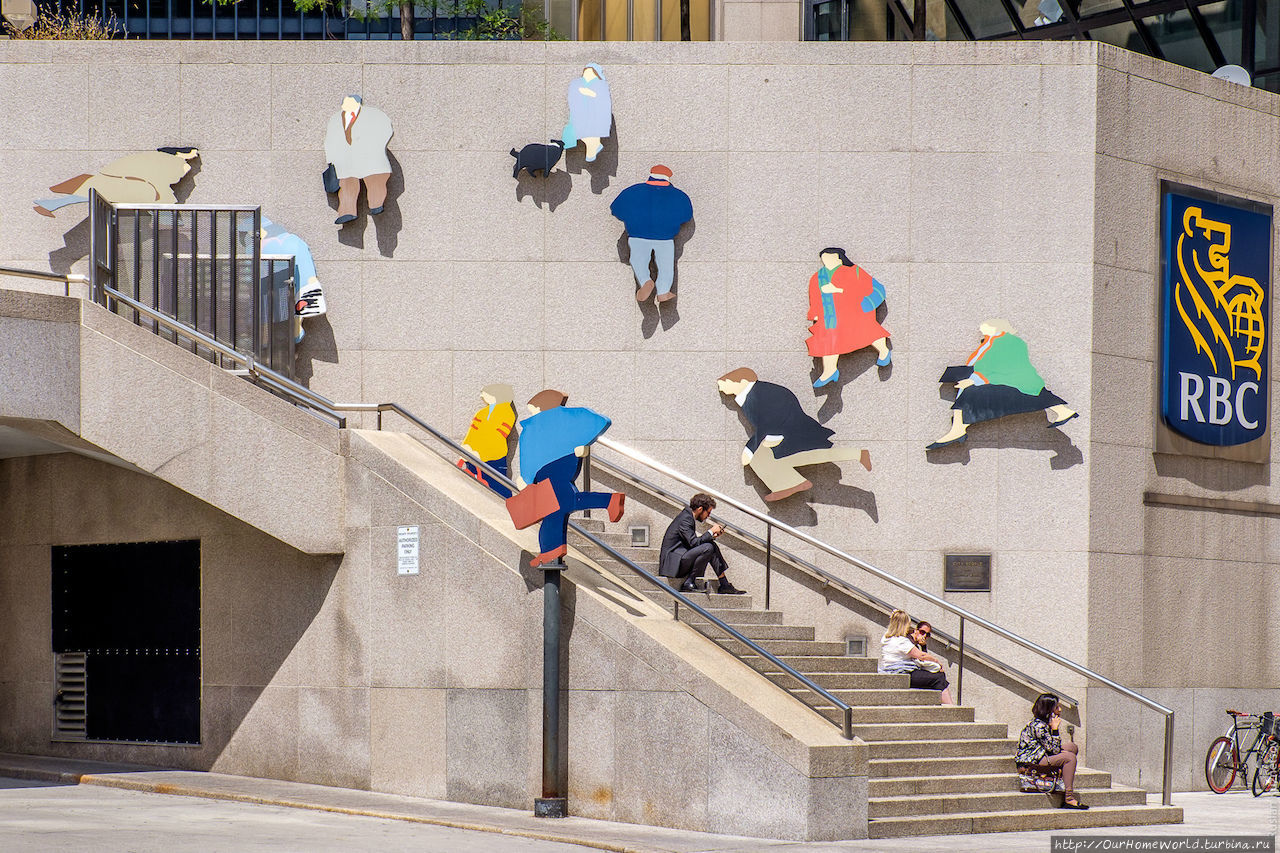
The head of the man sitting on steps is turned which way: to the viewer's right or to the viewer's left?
to the viewer's right

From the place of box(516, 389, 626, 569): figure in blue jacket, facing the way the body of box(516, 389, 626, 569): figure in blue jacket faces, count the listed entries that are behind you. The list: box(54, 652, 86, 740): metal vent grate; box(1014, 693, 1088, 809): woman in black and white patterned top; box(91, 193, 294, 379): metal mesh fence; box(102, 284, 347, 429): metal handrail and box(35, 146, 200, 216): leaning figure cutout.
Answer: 1

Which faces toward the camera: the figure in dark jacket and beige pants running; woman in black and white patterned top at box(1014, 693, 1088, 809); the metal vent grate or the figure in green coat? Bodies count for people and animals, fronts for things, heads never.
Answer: the metal vent grate

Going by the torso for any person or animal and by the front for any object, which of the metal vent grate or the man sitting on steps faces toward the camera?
the metal vent grate

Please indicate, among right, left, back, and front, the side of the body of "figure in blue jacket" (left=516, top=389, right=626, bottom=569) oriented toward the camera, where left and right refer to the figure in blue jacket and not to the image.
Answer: left

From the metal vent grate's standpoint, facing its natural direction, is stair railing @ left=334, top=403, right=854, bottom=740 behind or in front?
in front

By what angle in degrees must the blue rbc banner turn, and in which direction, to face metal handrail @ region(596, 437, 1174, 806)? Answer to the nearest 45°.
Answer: approximately 90° to its right

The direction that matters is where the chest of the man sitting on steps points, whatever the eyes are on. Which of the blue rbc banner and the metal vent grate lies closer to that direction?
the blue rbc banner

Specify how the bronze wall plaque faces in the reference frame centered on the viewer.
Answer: facing the viewer

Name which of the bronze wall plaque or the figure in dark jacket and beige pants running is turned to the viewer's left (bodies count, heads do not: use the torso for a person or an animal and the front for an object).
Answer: the figure in dark jacket and beige pants running

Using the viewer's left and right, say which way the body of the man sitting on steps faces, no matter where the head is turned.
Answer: facing to the right of the viewer
